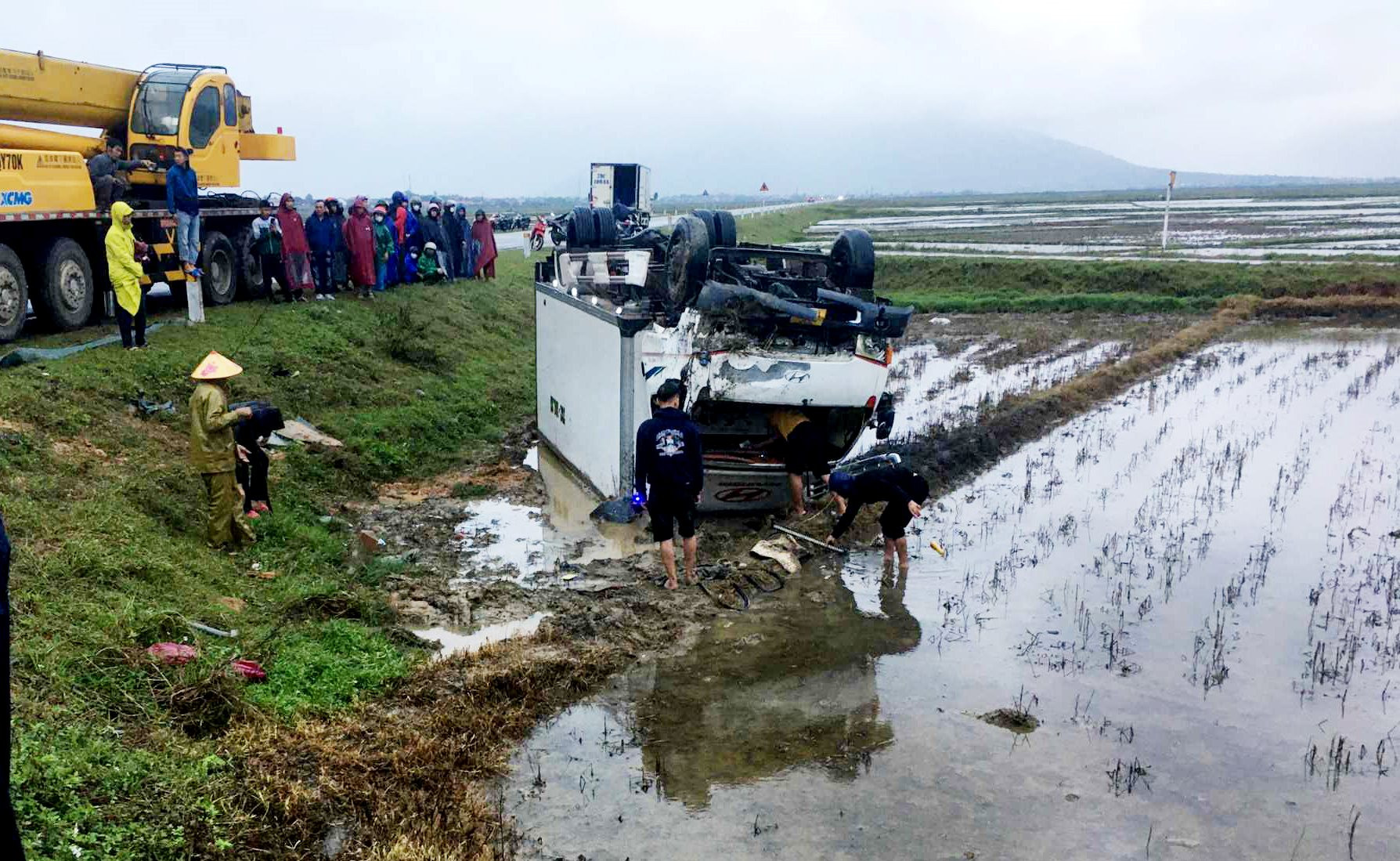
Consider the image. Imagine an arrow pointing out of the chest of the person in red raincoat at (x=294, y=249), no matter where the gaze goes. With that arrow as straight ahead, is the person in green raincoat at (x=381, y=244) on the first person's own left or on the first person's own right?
on the first person's own left

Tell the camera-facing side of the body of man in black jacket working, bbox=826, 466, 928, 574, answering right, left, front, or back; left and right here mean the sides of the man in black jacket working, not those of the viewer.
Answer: left

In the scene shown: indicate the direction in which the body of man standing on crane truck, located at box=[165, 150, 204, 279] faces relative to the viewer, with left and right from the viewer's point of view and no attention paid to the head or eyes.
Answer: facing the viewer and to the right of the viewer

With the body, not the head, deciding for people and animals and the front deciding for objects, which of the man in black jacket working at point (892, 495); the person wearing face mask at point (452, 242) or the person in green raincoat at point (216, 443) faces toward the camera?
the person wearing face mask

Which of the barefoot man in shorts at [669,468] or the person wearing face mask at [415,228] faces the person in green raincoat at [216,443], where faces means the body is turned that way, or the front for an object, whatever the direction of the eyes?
the person wearing face mask

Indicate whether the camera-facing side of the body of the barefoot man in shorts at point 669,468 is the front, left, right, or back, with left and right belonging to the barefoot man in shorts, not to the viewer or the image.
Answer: back

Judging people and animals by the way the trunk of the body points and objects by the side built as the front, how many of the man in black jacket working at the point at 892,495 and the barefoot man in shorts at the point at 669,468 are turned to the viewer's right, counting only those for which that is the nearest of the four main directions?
0

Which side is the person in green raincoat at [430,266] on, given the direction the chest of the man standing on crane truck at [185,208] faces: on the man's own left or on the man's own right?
on the man's own left

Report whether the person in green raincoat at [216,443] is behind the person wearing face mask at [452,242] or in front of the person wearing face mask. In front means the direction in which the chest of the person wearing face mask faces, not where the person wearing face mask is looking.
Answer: in front

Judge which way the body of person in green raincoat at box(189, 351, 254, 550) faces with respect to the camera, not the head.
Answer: to the viewer's right

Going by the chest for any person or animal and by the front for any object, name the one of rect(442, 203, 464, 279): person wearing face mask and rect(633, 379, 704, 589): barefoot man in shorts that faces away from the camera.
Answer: the barefoot man in shorts

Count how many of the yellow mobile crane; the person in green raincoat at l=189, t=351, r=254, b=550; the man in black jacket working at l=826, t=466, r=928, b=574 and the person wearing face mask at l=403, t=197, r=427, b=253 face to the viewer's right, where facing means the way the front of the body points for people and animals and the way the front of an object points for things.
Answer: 1

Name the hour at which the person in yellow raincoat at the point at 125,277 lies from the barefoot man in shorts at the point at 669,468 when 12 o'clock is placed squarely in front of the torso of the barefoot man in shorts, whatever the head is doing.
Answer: The person in yellow raincoat is roughly at 10 o'clock from the barefoot man in shorts.

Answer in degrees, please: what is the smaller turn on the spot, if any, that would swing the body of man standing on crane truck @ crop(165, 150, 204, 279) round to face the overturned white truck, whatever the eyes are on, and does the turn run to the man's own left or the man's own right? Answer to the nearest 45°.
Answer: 0° — they already face it

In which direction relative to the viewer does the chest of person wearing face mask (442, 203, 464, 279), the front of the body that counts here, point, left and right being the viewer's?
facing the viewer

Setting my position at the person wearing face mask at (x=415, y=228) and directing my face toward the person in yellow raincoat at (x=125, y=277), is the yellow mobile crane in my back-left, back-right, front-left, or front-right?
front-right

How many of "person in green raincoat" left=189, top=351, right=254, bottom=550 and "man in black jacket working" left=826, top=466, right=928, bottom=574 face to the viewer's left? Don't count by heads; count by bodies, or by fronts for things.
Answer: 1

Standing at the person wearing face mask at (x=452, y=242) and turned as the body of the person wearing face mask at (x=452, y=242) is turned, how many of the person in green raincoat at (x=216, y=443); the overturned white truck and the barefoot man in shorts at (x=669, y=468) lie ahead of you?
3
